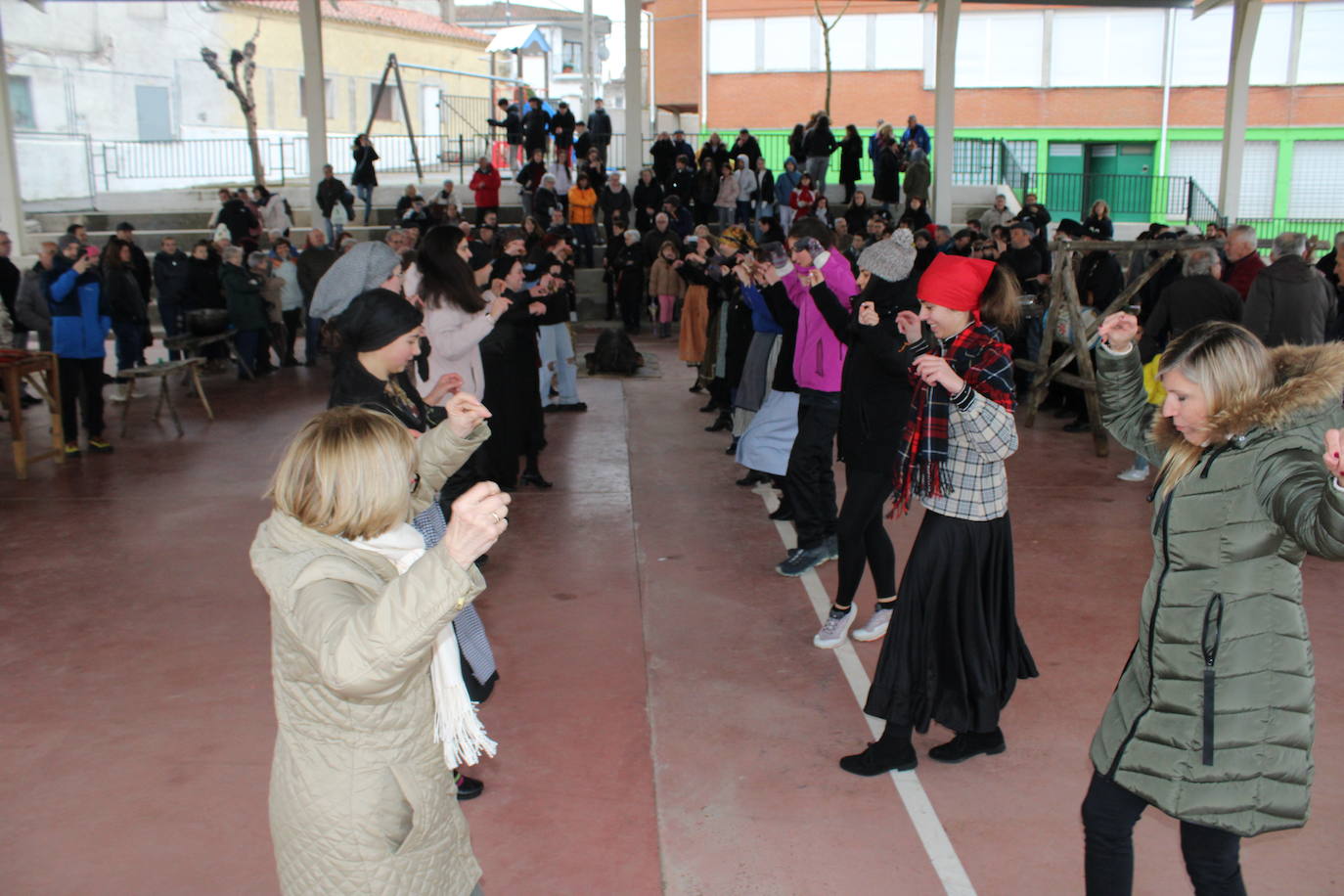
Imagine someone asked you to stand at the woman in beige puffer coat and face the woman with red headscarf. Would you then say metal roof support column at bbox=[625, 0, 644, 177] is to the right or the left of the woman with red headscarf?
left

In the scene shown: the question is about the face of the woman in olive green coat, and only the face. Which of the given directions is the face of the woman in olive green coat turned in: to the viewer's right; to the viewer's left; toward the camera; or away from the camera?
to the viewer's left

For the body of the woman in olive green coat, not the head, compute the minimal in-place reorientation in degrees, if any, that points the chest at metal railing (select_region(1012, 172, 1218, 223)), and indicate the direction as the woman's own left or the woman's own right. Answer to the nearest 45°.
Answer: approximately 135° to the woman's own right

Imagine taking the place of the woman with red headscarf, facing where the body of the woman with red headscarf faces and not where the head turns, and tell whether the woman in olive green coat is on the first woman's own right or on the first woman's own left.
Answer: on the first woman's own left

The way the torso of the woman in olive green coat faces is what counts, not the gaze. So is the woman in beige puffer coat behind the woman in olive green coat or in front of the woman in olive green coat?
in front

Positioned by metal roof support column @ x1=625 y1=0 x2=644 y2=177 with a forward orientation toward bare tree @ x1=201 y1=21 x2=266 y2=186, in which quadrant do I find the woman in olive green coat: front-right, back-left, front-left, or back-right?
back-left

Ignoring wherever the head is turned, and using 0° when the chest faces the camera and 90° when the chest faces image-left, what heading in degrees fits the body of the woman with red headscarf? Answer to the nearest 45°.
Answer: approximately 90°

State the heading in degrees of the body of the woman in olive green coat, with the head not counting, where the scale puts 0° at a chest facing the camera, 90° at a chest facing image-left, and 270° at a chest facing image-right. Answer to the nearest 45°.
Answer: approximately 45°
